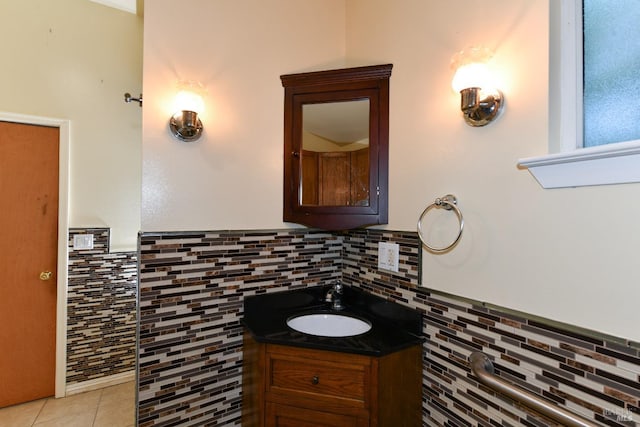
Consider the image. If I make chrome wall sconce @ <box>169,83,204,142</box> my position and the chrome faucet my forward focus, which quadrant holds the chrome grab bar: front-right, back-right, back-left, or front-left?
front-right

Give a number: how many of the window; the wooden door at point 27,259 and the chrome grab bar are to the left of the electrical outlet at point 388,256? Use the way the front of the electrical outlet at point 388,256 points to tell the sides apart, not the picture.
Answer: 2

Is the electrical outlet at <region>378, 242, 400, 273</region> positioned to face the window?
no

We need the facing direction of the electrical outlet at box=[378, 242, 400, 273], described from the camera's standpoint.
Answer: facing the viewer and to the left of the viewer

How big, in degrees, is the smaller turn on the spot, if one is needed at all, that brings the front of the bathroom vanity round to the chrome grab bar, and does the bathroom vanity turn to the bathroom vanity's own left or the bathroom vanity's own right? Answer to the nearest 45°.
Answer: approximately 45° to the bathroom vanity's own left

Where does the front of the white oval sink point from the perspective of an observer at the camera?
facing the viewer

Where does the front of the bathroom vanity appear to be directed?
toward the camera

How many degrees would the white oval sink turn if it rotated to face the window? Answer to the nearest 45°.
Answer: approximately 45° to its left

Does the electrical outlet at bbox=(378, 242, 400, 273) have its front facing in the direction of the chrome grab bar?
no

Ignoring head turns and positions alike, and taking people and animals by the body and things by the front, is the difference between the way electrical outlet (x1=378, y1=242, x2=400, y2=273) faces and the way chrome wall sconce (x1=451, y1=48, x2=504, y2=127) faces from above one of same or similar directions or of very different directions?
same or similar directions

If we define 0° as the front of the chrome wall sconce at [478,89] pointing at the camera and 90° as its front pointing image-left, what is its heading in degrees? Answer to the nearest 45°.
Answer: approximately 45°
